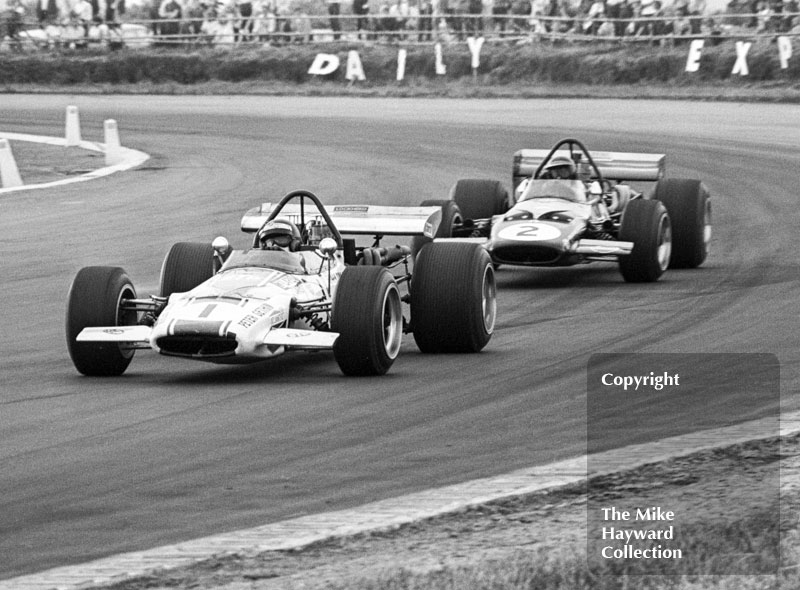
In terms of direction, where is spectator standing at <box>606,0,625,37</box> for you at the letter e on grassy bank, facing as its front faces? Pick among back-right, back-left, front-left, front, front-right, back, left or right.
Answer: back-right

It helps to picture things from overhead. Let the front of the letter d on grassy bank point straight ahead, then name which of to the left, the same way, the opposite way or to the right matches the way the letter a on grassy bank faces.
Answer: the same way

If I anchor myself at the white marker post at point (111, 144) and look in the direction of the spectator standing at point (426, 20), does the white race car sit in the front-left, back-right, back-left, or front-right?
back-right

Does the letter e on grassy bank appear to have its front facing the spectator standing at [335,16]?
no

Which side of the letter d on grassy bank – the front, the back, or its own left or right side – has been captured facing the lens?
front

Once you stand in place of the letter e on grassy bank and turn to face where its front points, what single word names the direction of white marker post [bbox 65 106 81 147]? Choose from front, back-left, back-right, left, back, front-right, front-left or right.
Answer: front-right

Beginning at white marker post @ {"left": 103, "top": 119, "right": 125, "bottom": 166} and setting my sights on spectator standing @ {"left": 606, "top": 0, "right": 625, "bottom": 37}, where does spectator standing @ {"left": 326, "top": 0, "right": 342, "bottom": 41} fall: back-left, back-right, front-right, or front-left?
front-left

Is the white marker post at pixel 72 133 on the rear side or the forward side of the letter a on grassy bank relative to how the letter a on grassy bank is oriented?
on the forward side

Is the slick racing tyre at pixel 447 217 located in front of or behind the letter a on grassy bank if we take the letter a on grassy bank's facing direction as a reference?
in front

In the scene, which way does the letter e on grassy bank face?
toward the camera

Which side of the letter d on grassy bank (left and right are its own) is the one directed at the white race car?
front

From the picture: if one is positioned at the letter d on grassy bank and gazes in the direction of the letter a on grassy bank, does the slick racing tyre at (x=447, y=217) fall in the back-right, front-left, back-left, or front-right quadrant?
front-right

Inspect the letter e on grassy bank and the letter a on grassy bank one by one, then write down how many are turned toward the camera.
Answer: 2

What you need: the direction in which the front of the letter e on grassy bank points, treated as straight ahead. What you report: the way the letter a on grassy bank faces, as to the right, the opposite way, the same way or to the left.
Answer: the same way

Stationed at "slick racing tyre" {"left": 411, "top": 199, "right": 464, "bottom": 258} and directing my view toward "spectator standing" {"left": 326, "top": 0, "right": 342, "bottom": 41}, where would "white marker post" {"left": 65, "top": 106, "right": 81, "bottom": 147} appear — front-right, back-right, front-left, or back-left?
front-left
